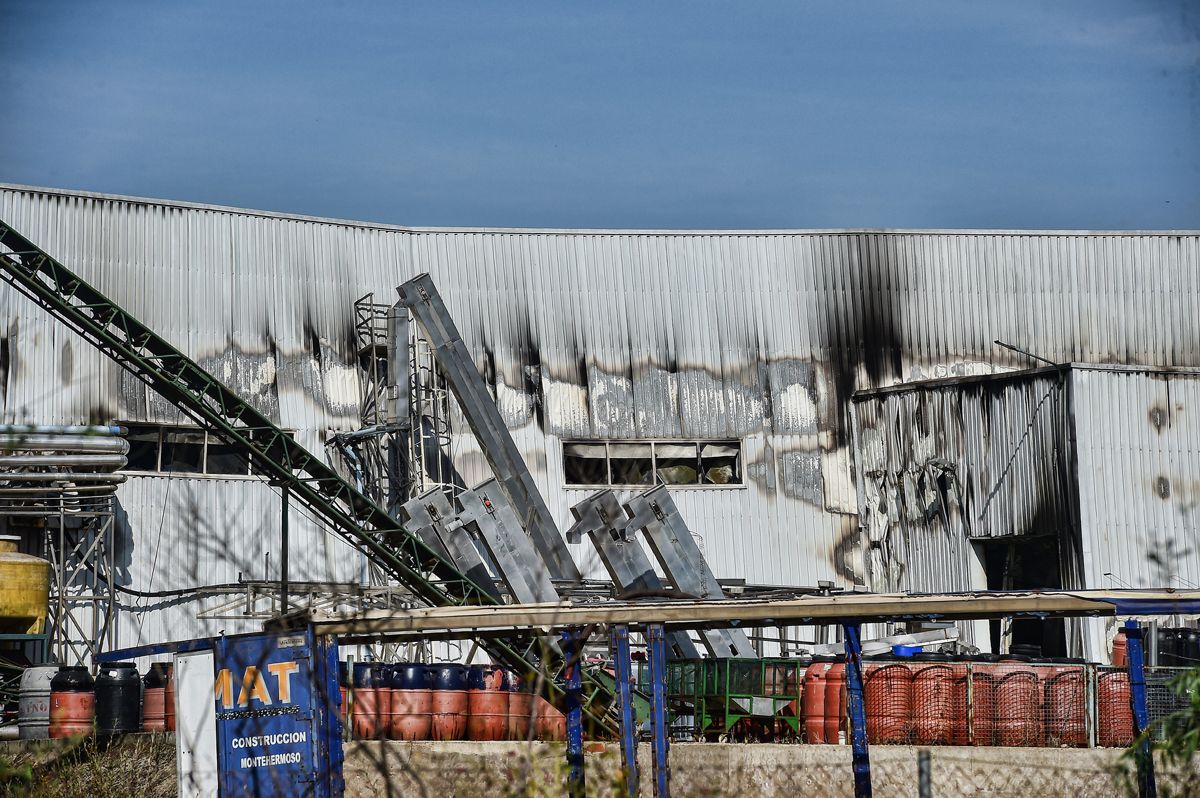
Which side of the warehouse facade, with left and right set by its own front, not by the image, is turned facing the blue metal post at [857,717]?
front

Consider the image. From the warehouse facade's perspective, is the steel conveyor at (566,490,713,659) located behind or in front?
in front

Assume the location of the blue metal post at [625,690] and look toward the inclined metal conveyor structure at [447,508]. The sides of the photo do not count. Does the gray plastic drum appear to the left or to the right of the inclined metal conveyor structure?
left

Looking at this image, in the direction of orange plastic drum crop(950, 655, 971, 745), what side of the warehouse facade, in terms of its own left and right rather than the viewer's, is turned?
front

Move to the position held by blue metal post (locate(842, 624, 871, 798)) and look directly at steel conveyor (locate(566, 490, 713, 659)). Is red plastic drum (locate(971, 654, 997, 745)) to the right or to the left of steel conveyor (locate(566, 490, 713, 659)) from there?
right

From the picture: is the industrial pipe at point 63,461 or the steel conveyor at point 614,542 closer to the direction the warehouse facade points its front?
the steel conveyor

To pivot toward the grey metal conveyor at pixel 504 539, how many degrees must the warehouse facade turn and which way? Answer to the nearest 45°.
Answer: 0° — it already faces it

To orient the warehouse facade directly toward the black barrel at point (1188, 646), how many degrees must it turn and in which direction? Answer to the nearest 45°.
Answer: approximately 45° to its left

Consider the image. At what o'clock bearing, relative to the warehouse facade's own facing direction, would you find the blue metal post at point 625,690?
The blue metal post is roughly at 12 o'clock from the warehouse facade.

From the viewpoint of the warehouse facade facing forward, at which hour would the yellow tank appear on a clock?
The yellow tank is roughly at 2 o'clock from the warehouse facade.

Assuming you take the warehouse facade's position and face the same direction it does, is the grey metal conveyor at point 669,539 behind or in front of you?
in front

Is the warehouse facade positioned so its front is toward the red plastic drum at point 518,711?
yes

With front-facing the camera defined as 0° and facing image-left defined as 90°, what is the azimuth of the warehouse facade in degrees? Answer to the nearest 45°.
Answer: approximately 0°
